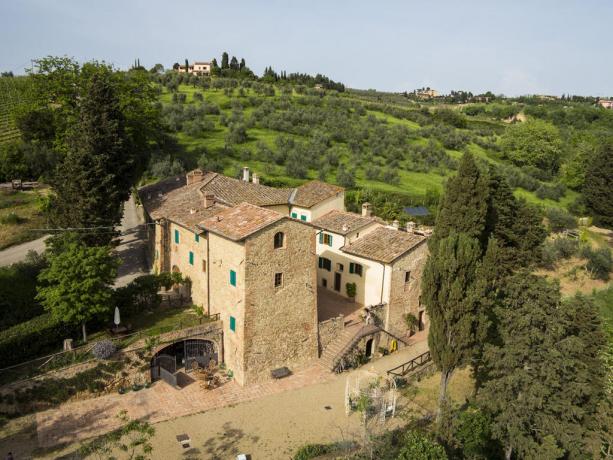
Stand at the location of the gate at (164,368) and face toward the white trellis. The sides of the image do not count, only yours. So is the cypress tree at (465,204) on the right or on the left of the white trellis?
left

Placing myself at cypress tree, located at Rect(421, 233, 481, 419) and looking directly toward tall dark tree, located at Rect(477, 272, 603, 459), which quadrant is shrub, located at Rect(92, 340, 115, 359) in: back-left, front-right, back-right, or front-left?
back-right

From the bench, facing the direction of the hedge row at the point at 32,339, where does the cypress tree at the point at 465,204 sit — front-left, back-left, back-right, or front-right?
back-right

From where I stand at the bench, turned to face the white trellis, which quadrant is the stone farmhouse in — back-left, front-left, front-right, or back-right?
back-left

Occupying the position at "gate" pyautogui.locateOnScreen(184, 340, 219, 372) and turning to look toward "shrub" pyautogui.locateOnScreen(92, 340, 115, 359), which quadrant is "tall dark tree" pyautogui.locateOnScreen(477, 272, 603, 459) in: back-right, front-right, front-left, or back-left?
back-left
